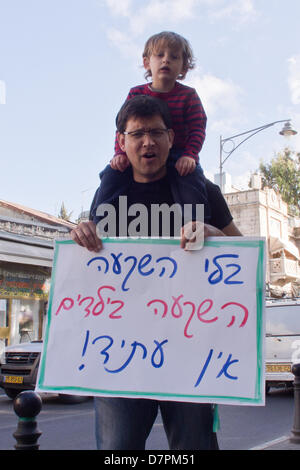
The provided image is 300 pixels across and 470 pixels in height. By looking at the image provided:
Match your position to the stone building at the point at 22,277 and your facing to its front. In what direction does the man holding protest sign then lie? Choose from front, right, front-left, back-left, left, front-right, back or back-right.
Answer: front-right

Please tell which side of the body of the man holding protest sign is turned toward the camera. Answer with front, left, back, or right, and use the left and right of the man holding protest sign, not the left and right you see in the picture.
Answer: front

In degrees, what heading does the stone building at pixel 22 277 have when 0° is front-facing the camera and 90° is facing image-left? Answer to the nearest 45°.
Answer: approximately 315°

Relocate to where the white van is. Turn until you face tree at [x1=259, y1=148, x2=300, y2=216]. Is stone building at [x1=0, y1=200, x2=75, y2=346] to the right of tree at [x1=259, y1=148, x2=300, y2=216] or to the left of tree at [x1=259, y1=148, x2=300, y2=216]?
left

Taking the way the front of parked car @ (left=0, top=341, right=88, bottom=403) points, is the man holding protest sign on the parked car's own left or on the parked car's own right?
on the parked car's own left

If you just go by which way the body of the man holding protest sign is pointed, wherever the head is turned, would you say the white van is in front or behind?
behind

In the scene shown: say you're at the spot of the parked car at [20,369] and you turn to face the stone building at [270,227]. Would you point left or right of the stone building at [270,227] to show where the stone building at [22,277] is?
left

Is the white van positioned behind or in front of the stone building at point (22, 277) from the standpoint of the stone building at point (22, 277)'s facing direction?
in front

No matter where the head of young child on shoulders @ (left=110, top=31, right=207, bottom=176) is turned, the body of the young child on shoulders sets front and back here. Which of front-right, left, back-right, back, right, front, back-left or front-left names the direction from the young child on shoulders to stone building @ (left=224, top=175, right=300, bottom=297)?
back

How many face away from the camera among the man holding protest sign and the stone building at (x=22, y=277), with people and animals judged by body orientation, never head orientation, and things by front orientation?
0

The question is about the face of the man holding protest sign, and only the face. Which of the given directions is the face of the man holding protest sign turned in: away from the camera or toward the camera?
toward the camera
